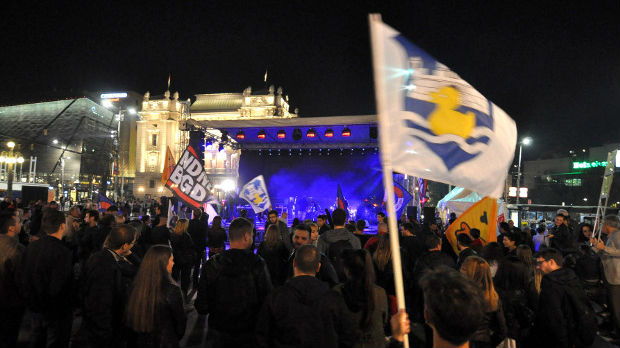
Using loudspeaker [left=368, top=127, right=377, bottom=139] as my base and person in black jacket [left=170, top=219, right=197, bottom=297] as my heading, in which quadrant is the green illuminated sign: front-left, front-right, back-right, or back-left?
back-left

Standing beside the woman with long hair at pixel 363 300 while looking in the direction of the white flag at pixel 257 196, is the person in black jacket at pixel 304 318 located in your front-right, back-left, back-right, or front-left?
back-left

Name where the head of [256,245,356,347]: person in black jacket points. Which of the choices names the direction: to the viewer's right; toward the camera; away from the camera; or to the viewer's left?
away from the camera

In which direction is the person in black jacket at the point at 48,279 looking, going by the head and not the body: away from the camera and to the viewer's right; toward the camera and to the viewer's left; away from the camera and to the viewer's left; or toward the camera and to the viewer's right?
away from the camera and to the viewer's right

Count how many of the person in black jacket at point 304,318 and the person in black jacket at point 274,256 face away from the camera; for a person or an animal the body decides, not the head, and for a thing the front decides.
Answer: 2

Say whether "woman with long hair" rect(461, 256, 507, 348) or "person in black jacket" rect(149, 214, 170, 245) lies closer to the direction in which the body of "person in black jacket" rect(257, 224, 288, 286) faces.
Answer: the person in black jacket

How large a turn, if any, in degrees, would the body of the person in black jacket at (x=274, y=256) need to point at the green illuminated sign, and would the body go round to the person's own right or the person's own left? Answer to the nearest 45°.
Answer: approximately 45° to the person's own right

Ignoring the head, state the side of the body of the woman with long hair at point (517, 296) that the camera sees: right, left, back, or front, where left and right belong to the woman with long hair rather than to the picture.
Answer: back

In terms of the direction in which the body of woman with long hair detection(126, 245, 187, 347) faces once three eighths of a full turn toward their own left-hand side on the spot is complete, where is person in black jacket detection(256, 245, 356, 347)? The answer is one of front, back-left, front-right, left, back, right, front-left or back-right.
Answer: back-left

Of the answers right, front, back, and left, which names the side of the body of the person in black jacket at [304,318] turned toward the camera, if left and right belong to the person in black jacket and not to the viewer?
back

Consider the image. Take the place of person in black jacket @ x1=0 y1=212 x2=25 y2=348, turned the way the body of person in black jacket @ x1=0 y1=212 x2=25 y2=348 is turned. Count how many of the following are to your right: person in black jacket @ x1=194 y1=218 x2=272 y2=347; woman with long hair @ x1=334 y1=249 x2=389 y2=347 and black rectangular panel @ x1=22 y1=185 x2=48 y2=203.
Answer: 2

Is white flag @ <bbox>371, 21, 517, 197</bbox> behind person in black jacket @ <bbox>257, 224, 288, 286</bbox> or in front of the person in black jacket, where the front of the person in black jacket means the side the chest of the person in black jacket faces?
behind

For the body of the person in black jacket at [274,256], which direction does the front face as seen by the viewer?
away from the camera

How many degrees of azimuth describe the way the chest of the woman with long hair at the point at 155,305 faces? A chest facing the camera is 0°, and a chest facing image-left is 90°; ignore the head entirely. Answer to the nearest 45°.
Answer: approximately 225°

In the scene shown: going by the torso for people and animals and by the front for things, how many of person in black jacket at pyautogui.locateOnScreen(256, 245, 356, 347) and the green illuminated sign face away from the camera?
1
